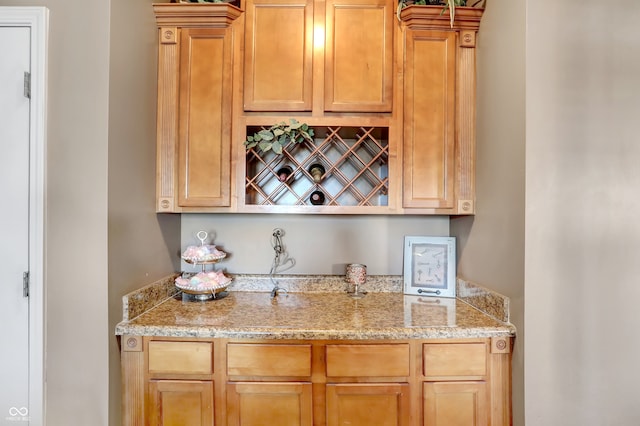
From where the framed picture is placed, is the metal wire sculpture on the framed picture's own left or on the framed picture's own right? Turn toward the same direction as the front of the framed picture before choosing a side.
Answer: on the framed picture's own right

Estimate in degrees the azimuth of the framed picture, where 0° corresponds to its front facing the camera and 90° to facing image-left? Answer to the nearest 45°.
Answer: approximately 0°

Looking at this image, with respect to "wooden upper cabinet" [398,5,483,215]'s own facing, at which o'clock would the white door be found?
The white door is roughly at 2 o'clock from the wooden upper cabinet.

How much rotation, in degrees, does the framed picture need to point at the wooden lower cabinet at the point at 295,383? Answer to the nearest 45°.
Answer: approximately 45° to its right

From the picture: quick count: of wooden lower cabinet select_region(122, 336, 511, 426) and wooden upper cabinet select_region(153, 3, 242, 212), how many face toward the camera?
2
